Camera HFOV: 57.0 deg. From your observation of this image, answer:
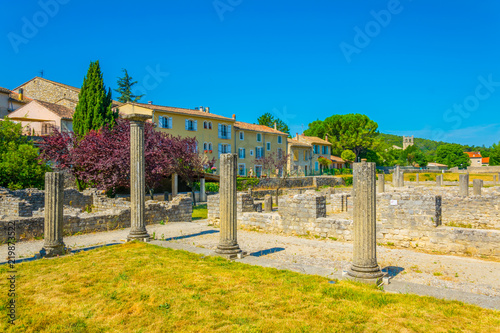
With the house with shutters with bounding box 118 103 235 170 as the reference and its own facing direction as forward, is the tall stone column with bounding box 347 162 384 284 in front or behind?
in front

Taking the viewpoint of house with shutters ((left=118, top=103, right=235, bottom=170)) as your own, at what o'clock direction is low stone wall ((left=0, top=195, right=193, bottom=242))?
The low stone wall is roughly at 2 o'clock from the house with shutters.

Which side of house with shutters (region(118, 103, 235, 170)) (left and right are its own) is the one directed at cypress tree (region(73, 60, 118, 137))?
right

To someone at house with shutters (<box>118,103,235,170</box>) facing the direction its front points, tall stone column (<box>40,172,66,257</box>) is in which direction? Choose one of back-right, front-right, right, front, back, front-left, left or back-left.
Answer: front-right

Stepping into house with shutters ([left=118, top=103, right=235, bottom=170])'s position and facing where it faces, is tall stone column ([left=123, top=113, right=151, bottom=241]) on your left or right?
on your right

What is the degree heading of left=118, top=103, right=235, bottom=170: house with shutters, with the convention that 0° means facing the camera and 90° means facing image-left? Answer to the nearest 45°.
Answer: approximately 315°

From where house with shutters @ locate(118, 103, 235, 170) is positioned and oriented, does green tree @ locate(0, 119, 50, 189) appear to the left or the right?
on its right

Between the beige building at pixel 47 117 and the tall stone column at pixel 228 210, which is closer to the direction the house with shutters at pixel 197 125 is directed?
the tall stone column
